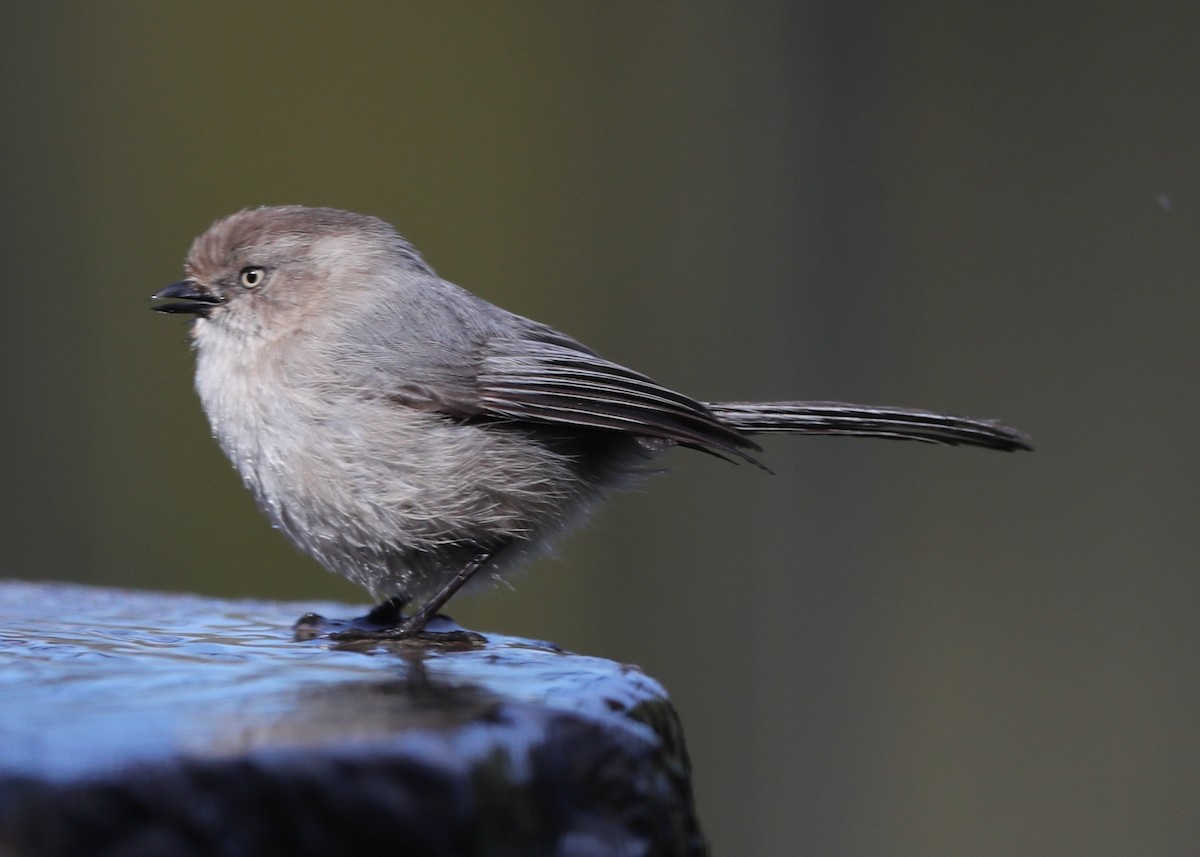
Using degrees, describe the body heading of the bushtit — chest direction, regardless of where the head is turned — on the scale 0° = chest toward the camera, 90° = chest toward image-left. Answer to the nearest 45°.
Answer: approximately 90°
